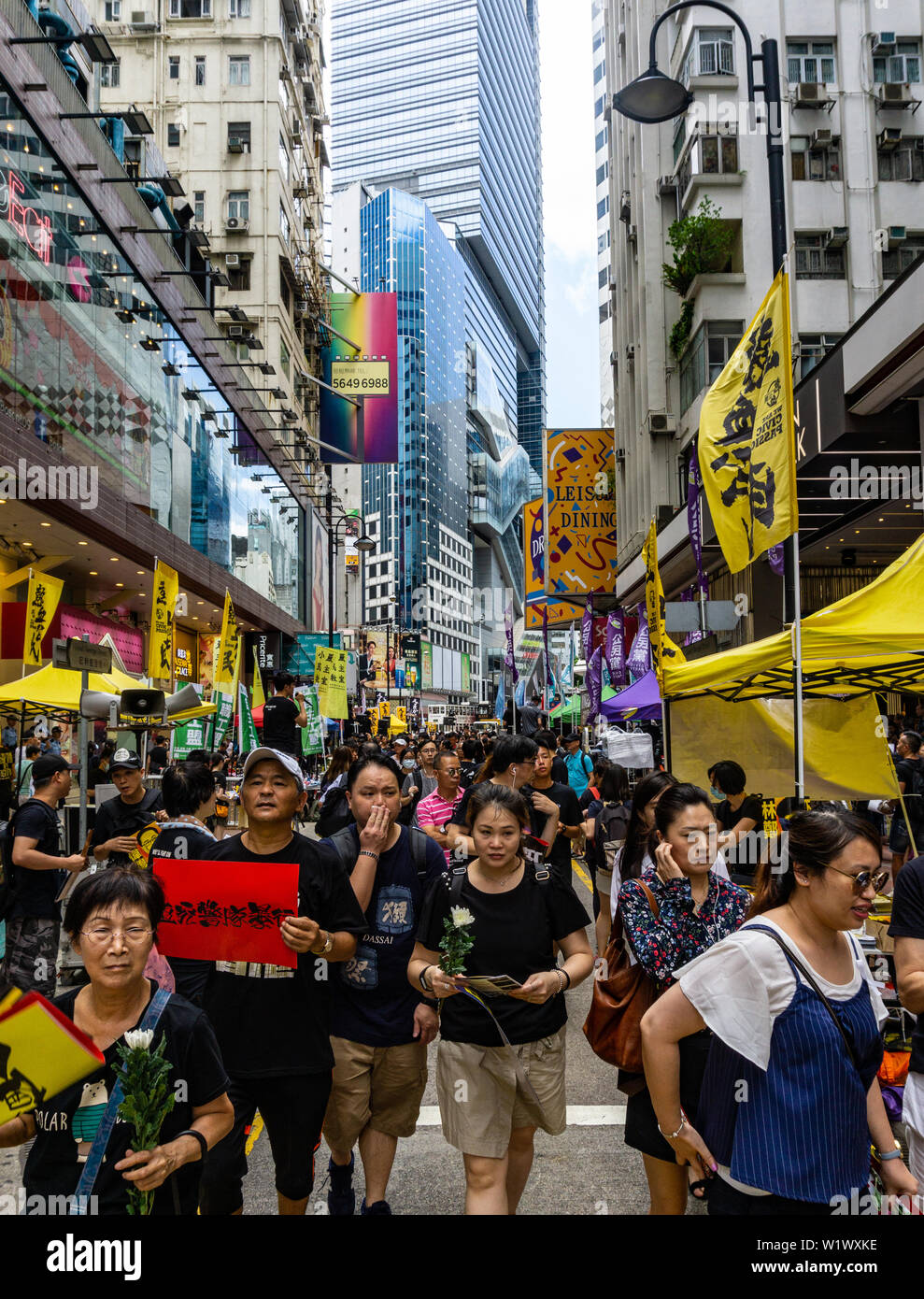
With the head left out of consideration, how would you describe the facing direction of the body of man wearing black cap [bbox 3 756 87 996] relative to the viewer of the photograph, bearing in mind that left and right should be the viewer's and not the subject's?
facing to the right of the viewer

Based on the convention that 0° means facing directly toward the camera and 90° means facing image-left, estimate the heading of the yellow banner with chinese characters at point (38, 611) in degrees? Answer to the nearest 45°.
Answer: approximately 0°

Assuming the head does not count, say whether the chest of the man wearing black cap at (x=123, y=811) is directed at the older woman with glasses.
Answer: yes

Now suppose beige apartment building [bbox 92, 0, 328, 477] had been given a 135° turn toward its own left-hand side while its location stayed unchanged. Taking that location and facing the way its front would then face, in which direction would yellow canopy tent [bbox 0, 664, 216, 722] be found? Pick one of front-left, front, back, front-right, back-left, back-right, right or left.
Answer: back-left

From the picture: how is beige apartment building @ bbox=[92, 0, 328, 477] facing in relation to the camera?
to the viewer's right
